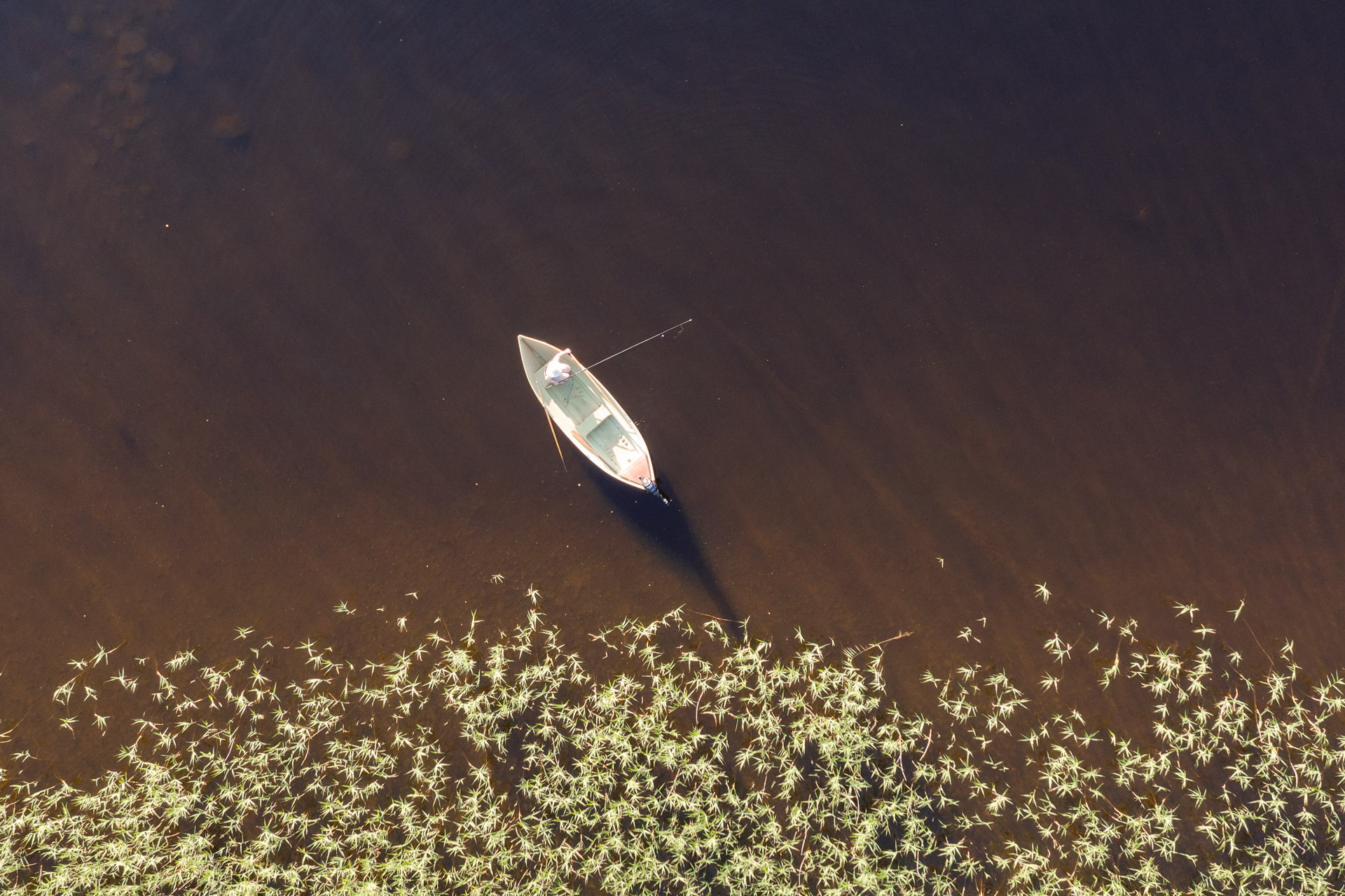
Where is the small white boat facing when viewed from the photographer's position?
facing away from the viewer and to the left of the viewer
